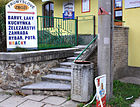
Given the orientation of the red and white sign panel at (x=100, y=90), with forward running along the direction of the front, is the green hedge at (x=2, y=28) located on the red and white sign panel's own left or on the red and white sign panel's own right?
on the red and white sign panel's own right

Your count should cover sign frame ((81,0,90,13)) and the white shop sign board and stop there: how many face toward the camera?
2

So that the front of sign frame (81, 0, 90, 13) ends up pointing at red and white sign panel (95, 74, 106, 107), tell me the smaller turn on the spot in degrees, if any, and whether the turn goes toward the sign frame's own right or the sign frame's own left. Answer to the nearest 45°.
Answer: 0° — it already faces it

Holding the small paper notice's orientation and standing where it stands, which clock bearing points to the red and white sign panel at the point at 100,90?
The red and white sign panel is roughly at 12 o'clock from the small paper notice.

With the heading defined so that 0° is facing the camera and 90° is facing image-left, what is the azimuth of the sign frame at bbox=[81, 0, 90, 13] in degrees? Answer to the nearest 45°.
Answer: approximately 0°

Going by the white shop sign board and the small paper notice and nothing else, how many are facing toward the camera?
2
